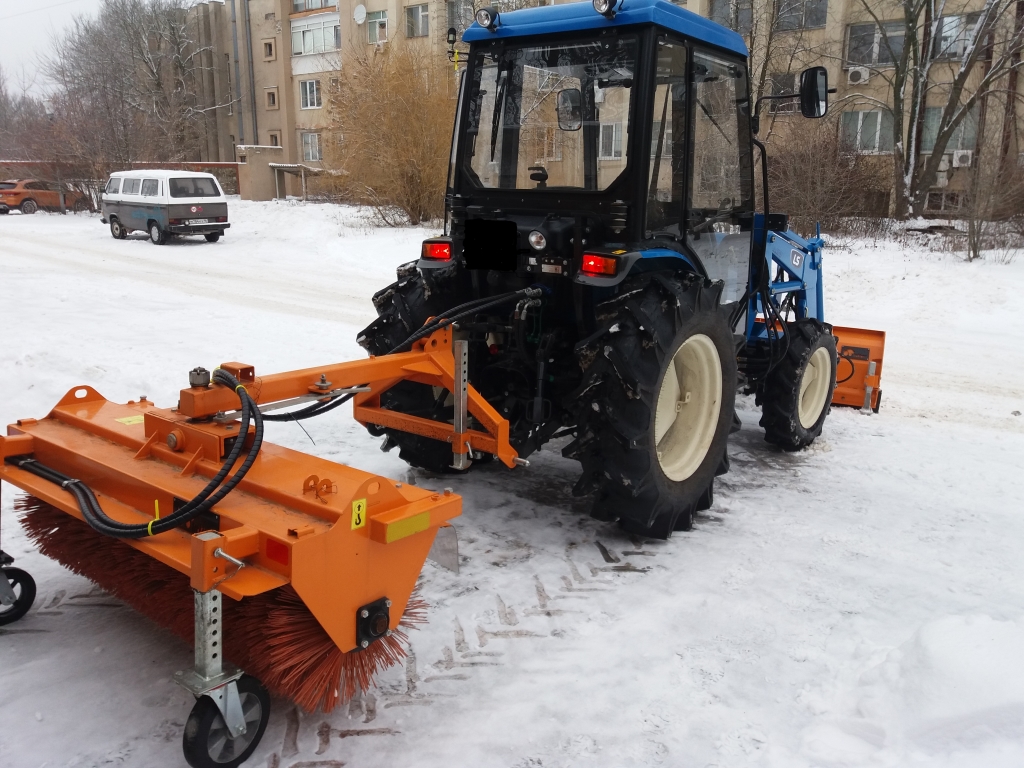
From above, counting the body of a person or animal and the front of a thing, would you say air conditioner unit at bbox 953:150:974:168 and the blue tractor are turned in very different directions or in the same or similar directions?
very different directions

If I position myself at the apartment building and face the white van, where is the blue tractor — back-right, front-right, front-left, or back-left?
front-left

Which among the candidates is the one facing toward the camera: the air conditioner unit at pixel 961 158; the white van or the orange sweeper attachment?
the air conditioner unit

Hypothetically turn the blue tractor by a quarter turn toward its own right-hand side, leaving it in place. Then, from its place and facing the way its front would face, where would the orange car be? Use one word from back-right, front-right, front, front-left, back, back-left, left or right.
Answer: back

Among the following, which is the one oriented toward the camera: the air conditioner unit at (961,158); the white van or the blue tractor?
the air conditioner unit

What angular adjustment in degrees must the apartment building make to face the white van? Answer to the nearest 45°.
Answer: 0° — it already faces it

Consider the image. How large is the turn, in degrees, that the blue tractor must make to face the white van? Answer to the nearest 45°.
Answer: approximately 90° to its left

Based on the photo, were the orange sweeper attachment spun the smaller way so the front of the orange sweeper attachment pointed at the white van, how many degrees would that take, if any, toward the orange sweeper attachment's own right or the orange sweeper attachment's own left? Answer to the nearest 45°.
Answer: approximately 45° to the orange sweeper attachment's own left

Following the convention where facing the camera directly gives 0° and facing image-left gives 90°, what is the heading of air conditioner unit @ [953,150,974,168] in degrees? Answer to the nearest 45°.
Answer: approximately 0°

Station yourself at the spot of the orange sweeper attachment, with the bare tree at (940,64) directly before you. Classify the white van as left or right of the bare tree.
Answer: left

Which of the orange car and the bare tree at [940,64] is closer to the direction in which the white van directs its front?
the orange car

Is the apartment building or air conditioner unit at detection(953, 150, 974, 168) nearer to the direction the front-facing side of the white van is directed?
the apartment building

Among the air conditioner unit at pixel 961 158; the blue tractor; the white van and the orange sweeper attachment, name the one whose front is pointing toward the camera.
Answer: the air conditioner unit

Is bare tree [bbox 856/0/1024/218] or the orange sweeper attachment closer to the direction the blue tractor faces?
the bare tree

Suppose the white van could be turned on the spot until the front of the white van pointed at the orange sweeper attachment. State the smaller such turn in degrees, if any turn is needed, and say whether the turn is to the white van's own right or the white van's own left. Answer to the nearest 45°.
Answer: approximately 135° to the white van's own left
